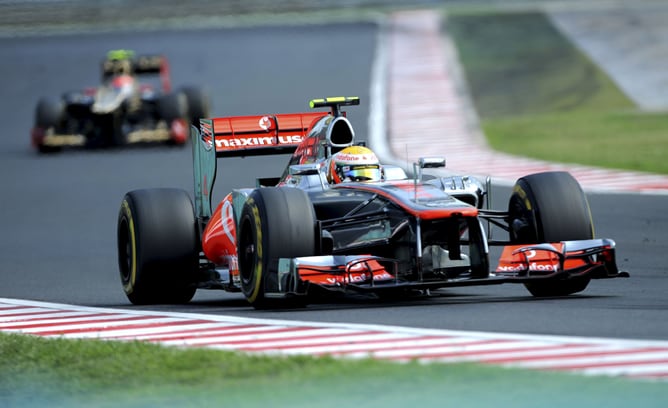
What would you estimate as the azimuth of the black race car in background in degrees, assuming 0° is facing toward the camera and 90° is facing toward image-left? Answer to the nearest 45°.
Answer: approximately 0°
